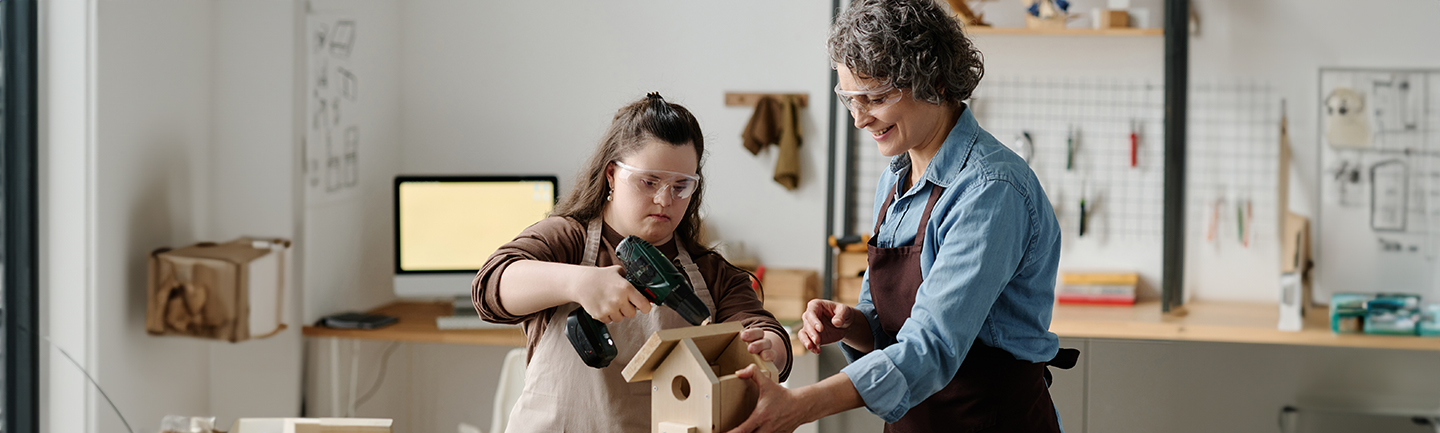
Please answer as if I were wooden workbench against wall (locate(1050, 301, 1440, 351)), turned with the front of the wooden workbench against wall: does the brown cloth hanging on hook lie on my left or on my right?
on my right

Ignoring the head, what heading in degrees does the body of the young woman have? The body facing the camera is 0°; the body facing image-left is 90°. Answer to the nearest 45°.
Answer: approximately 315°

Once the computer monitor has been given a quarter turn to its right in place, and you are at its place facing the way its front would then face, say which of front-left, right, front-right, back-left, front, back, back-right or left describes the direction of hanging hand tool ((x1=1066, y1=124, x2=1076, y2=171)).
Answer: back

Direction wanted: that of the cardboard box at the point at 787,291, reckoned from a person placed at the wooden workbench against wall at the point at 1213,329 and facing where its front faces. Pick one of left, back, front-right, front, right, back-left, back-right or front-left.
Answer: right

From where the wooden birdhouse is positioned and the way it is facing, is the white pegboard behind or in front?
behind

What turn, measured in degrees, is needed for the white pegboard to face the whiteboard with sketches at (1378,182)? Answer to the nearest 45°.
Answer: approximately 90° to its left

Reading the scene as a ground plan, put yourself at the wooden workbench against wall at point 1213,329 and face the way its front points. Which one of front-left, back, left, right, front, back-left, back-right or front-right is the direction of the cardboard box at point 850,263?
right

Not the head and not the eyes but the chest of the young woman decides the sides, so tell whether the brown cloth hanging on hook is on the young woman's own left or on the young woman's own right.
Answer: on the young woman's own left

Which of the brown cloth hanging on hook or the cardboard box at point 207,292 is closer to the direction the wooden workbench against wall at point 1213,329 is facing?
the cardboard box
